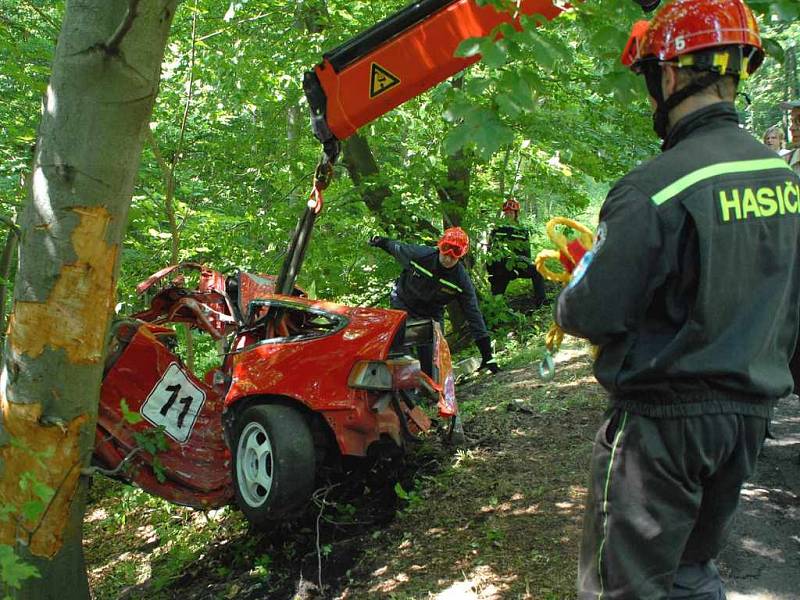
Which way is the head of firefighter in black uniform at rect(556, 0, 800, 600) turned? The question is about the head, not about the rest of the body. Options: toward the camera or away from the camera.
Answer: away from the camera

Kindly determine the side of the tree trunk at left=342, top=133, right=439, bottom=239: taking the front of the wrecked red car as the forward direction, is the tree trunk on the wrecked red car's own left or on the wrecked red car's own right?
on the wrecked red car's own right

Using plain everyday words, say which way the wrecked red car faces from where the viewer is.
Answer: facing away from the viewer and to the left of the viewer

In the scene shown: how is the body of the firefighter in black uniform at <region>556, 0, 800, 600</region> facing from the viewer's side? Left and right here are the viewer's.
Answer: facing away from the viewer and to the left of the viewer

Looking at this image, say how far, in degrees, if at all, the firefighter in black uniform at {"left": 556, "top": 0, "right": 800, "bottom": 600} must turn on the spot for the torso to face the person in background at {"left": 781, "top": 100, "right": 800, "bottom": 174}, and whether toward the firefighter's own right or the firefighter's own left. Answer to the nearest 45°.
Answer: approximately 45° to the firefighter's own right

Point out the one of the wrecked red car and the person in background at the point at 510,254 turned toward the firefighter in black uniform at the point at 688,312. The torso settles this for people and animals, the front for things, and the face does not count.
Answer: the person in background

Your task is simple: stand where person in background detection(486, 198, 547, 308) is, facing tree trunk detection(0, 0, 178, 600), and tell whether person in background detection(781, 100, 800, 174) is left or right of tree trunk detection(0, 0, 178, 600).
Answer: left
